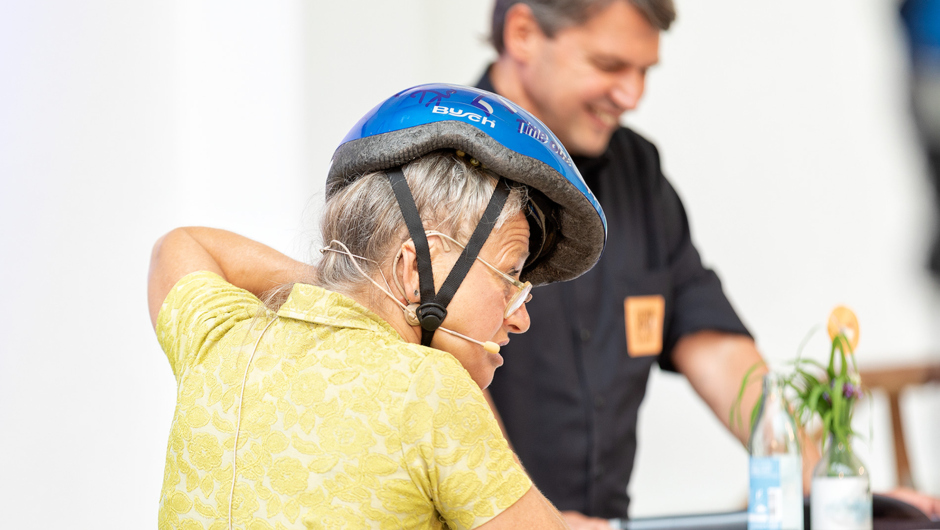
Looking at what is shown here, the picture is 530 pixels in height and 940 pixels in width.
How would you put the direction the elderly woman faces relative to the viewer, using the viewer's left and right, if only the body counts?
facing away from the viewer and to the right of the viewer

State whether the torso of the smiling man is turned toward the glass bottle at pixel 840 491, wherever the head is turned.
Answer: yes

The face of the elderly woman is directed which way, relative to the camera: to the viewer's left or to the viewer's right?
to the viewer's right

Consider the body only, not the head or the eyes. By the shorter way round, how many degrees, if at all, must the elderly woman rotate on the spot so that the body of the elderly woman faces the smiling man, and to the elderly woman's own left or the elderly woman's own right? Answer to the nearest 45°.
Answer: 0° — they already face them

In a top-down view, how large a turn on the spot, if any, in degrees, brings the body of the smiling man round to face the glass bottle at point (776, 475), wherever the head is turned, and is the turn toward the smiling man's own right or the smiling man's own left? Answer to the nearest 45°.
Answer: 0° — they already face it

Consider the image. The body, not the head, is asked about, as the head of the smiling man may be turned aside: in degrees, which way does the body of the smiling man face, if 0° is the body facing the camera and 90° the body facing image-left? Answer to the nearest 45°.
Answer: approximately 315°
